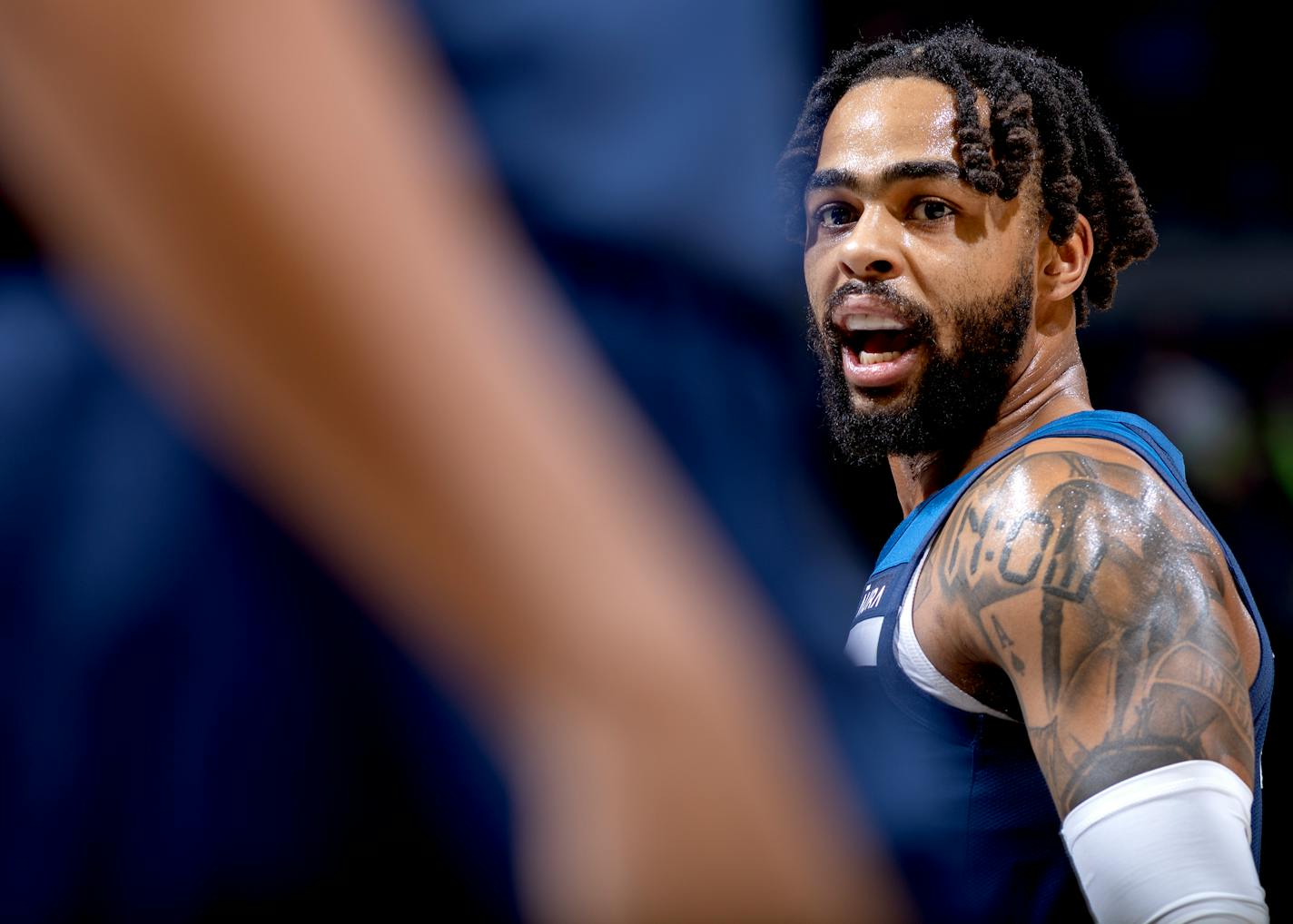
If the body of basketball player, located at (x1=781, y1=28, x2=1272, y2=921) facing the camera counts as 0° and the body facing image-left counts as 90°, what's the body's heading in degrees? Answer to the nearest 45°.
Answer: approximately 90°
